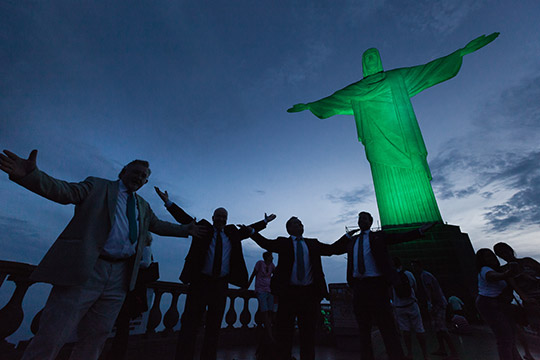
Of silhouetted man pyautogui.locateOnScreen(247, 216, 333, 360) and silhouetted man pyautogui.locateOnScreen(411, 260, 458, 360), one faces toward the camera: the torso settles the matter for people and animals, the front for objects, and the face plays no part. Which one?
silhouetted man pyautogui.locateOnScreen(247, 216, 333, 360)

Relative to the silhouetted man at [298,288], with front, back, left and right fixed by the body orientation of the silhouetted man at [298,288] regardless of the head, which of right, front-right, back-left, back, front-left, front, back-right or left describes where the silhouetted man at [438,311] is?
back-left

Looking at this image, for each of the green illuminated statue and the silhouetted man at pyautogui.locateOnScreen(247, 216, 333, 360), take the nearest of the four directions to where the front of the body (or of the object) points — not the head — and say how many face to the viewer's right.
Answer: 0

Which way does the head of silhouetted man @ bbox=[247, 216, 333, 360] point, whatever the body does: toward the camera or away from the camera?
toward the camera

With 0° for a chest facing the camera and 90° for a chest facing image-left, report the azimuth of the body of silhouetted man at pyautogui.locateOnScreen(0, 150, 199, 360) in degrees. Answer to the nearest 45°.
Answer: approximately 315°

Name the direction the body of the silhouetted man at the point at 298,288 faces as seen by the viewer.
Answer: toward the camera

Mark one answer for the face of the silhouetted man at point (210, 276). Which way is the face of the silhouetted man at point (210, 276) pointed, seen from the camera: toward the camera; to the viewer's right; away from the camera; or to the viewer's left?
toward the camera

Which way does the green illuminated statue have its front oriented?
toward the camera

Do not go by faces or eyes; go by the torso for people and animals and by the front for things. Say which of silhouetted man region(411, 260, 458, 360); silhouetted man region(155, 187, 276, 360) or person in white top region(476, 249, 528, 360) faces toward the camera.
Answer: silhouetted man region(155, 187, 276, 360)

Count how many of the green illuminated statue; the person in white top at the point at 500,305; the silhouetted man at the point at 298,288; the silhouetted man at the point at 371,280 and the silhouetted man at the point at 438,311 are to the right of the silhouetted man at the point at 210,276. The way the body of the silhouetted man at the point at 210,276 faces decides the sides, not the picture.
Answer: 0

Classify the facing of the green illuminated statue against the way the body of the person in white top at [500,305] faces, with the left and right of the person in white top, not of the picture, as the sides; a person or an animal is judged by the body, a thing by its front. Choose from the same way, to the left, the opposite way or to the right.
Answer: to the right

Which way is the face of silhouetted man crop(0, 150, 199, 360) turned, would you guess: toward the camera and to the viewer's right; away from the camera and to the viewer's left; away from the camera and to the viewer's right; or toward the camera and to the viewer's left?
toward the camera and to the viewer's right
